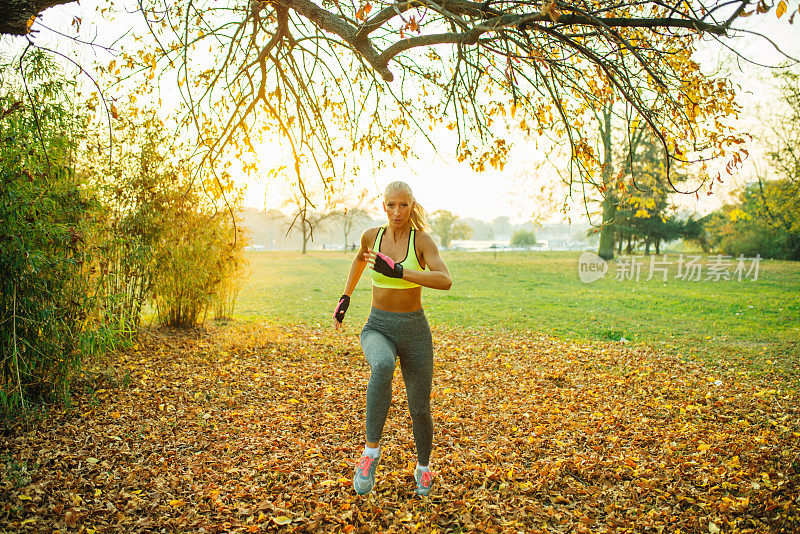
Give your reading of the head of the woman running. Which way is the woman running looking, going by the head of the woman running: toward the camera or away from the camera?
toward the camera

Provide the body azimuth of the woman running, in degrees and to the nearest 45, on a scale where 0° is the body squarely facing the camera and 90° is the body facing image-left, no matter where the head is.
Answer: approximately 0°

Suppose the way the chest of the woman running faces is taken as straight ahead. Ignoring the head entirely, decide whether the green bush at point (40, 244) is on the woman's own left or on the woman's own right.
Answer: on the woman's own right

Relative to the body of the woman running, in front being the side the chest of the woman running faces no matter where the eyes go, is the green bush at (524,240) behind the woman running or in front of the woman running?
behind
